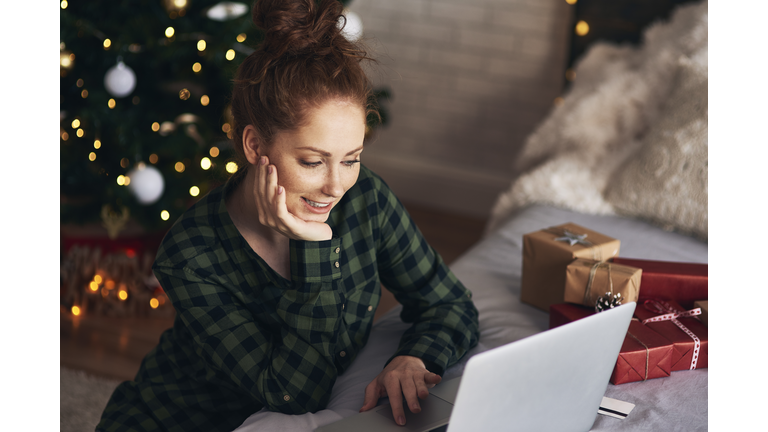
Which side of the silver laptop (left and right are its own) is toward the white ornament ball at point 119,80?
front

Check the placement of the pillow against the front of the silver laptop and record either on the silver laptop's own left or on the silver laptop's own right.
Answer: on the silver laptop's own right

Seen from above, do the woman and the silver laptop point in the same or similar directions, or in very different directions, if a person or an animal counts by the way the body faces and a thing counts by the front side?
very different directions

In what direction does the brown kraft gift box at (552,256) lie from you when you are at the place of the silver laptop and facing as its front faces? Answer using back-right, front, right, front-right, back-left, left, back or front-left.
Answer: front-right

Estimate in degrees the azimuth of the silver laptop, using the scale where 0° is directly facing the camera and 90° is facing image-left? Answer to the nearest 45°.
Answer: approximately 135°

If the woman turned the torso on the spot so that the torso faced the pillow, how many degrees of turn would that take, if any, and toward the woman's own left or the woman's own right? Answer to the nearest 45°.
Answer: approximately 90° to the woman's own left
